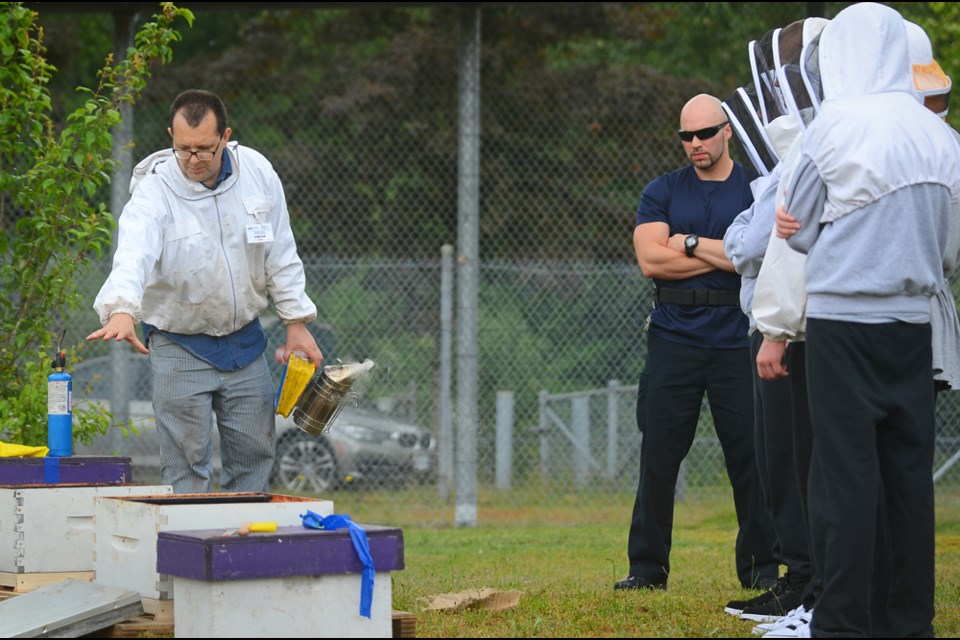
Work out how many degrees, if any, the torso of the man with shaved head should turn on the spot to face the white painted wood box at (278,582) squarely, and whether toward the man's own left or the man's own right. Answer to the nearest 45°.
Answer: approximately 45° to the man's own right

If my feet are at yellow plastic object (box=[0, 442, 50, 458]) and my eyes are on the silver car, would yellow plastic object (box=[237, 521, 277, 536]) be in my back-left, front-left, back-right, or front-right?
back-right

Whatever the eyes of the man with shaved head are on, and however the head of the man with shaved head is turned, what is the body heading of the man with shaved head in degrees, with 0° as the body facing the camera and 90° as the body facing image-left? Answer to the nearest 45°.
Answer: approximately 0°

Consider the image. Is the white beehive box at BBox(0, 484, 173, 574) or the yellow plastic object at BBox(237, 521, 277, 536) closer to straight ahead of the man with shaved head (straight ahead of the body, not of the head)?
the yellow plastic object

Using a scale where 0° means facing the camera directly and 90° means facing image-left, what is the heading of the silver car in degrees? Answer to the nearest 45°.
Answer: approximately 315°

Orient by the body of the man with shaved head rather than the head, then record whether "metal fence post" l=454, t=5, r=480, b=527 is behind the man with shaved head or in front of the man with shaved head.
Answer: behind

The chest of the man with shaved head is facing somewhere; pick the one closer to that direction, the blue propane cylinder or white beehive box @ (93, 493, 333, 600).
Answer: the white beehive box

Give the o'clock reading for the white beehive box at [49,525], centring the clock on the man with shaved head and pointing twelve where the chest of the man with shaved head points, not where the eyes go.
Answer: The white beehive box is roughly at 2 o'clock from the man with shaved head.

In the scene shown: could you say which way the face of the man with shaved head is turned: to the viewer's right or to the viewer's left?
to the viewer's left

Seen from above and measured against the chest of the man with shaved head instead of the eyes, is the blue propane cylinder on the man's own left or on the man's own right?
on the man's own right

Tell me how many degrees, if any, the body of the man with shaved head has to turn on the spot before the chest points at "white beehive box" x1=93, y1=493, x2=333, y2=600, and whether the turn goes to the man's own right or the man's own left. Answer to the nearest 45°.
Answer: approximately 45° to the man's own right

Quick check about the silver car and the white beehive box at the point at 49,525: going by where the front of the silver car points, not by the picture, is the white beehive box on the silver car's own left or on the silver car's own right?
on the silver car's own right
